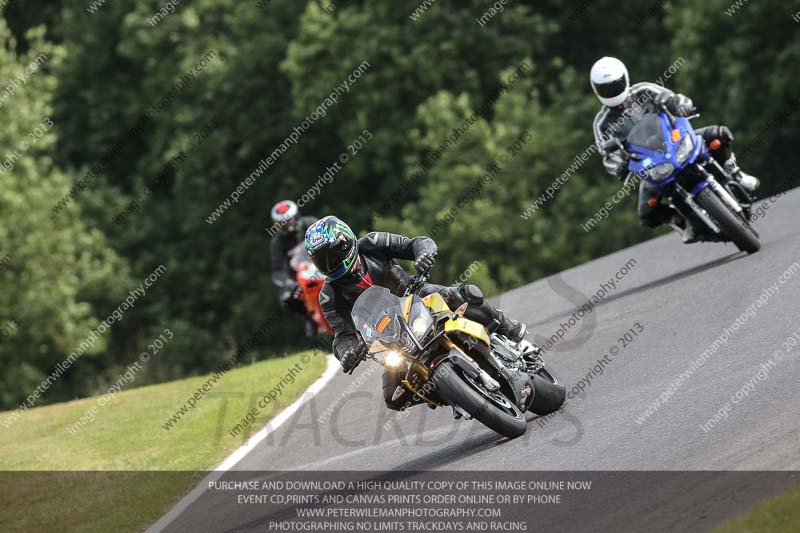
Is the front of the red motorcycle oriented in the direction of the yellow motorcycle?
yes

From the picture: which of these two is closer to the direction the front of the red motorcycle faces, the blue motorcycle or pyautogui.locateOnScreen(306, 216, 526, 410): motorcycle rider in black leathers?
the motorcycle rider in black leathers

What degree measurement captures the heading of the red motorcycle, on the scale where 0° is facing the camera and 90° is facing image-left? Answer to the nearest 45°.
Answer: approximately 0°

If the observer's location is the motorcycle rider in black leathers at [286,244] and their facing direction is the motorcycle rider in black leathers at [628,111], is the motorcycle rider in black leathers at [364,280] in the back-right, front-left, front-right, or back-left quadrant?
front-right

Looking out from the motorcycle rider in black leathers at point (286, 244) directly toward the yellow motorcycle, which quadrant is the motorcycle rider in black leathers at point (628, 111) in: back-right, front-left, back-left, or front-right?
front-left

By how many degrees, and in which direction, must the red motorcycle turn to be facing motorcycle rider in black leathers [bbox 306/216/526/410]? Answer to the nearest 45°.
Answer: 0° — it already faces them

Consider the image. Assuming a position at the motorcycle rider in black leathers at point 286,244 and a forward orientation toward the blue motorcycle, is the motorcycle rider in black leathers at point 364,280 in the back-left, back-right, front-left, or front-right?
front-right

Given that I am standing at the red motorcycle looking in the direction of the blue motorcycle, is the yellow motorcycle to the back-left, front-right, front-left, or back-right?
front-right

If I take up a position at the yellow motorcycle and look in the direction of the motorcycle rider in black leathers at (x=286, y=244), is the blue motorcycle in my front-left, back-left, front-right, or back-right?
front-right

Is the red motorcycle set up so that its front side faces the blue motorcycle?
no
